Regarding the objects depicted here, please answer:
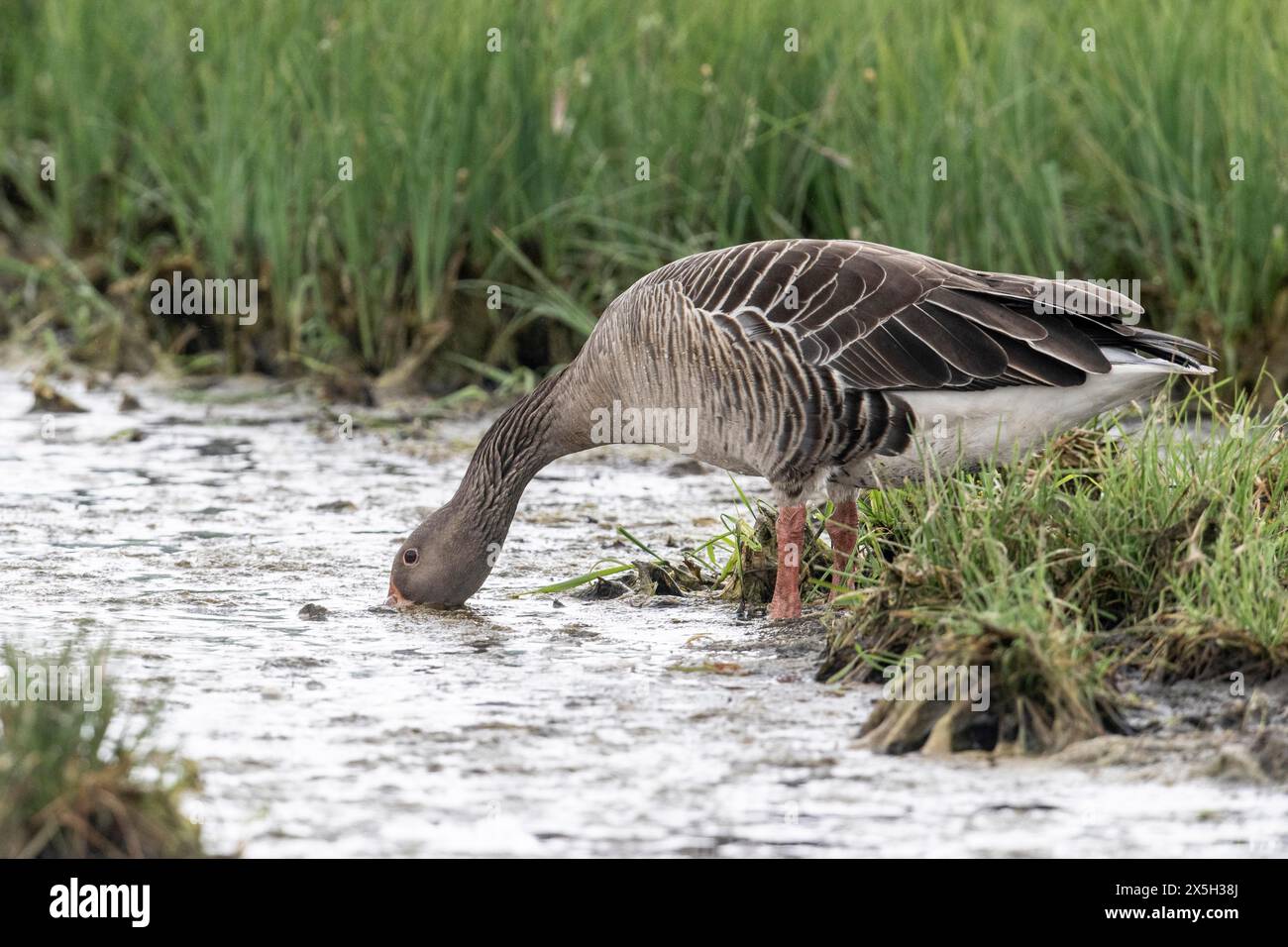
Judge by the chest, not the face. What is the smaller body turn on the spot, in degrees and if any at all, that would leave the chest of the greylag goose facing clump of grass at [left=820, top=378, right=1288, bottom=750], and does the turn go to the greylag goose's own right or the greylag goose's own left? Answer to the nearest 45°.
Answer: approximately 135° to the greylag goose's own left

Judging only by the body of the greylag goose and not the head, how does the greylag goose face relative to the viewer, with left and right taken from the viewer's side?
facing to the left of the viewer

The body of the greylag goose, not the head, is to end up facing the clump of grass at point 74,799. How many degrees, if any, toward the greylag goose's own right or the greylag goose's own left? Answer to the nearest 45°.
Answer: approximately 45° to the greylag goose's own left
